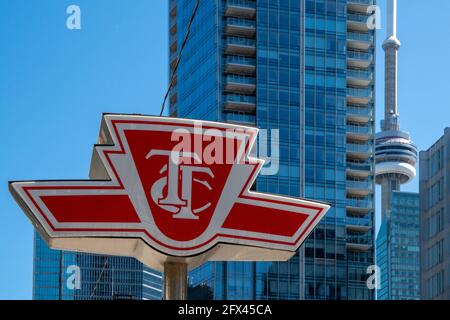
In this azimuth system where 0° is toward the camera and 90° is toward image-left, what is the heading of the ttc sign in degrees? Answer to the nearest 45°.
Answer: approximately 315°
